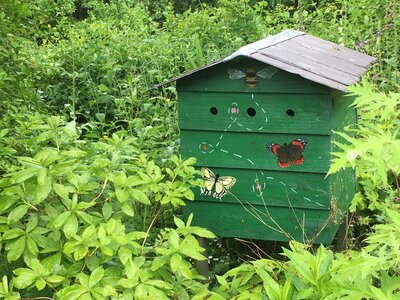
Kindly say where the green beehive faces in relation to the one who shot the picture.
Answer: facing the viewer
